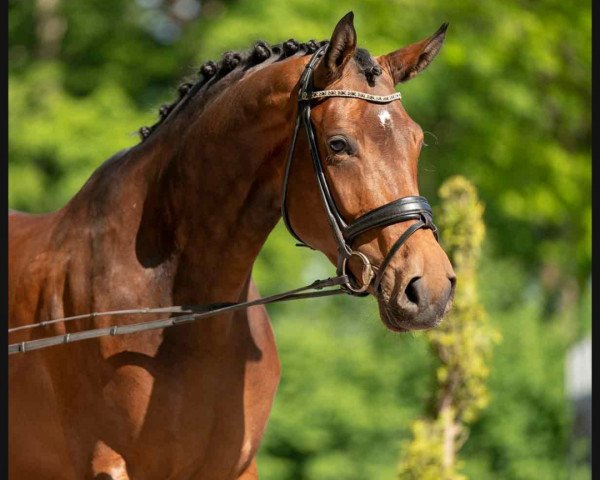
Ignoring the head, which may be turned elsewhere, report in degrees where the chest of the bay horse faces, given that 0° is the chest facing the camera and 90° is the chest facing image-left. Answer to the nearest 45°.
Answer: approximately 315°

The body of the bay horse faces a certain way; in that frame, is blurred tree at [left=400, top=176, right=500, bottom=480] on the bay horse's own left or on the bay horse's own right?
on the bay horse's own left
